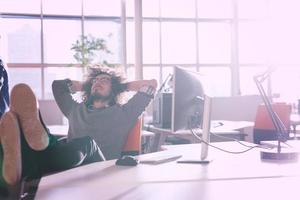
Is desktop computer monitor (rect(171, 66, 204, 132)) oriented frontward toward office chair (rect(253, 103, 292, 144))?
no

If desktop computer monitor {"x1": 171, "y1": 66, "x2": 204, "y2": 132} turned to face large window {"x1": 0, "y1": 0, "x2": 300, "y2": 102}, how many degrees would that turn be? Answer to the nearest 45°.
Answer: approximately 45° to its right

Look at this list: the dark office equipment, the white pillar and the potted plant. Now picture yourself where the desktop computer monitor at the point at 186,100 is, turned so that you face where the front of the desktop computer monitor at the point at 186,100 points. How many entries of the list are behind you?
0

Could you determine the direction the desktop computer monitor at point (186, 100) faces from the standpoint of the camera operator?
facing away from the viewer and to the left of the viewer

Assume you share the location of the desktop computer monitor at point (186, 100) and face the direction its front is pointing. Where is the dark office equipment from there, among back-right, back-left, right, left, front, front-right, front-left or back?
front-right

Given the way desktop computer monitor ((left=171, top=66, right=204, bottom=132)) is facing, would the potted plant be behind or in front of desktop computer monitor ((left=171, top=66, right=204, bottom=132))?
in front

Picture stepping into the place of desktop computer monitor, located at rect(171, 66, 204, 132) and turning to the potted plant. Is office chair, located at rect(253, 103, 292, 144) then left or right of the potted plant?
right
